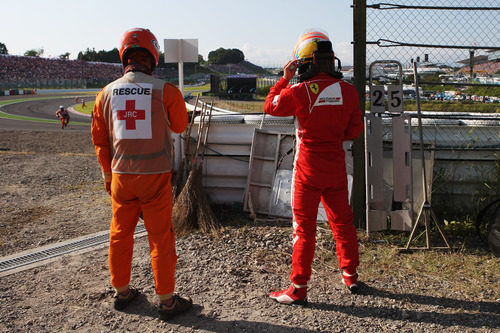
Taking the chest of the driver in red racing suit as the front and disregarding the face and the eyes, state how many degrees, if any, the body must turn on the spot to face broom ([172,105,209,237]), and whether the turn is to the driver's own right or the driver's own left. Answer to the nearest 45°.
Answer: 0° — they already face it

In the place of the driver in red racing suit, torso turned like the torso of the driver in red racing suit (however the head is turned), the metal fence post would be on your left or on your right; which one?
on your right

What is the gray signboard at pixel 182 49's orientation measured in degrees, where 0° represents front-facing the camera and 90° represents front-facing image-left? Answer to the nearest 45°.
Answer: approximately 180°

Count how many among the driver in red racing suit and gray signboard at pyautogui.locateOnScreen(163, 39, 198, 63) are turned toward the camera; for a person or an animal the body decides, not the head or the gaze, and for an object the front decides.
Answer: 0

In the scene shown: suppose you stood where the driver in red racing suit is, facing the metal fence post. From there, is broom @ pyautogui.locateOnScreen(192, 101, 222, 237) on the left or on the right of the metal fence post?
left

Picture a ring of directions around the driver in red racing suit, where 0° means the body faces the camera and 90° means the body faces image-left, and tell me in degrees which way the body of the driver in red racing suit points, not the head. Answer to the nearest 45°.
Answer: approximately 135°
